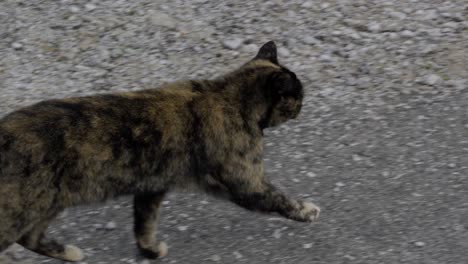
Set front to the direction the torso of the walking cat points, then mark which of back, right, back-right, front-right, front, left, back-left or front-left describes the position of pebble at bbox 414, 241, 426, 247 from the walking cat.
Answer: front

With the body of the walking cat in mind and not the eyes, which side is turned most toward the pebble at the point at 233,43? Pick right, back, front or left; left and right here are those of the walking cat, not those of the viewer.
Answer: left

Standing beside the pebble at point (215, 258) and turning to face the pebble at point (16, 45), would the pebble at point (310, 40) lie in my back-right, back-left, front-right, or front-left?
front-right

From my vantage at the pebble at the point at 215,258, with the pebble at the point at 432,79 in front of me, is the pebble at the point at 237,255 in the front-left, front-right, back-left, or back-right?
front-right

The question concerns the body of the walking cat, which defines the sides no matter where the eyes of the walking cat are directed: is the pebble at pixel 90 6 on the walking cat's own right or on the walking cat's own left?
on the walking cat's own left

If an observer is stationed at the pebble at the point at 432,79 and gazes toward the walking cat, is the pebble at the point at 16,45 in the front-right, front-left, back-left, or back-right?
front-right

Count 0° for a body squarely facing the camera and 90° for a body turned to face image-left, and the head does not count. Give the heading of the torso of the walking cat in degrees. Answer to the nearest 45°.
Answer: approximately 270°

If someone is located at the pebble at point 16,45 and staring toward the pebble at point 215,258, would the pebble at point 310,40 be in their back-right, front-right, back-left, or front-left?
front-left

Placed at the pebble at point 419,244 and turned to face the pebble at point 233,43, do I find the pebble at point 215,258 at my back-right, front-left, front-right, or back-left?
front-left

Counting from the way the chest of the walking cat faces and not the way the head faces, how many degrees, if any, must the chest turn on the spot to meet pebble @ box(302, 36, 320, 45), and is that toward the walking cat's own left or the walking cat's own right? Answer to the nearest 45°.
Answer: approximately 45° to the walking cat's own left

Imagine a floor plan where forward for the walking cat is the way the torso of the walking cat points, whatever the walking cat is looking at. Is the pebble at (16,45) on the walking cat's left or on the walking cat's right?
on the walking cat's left
